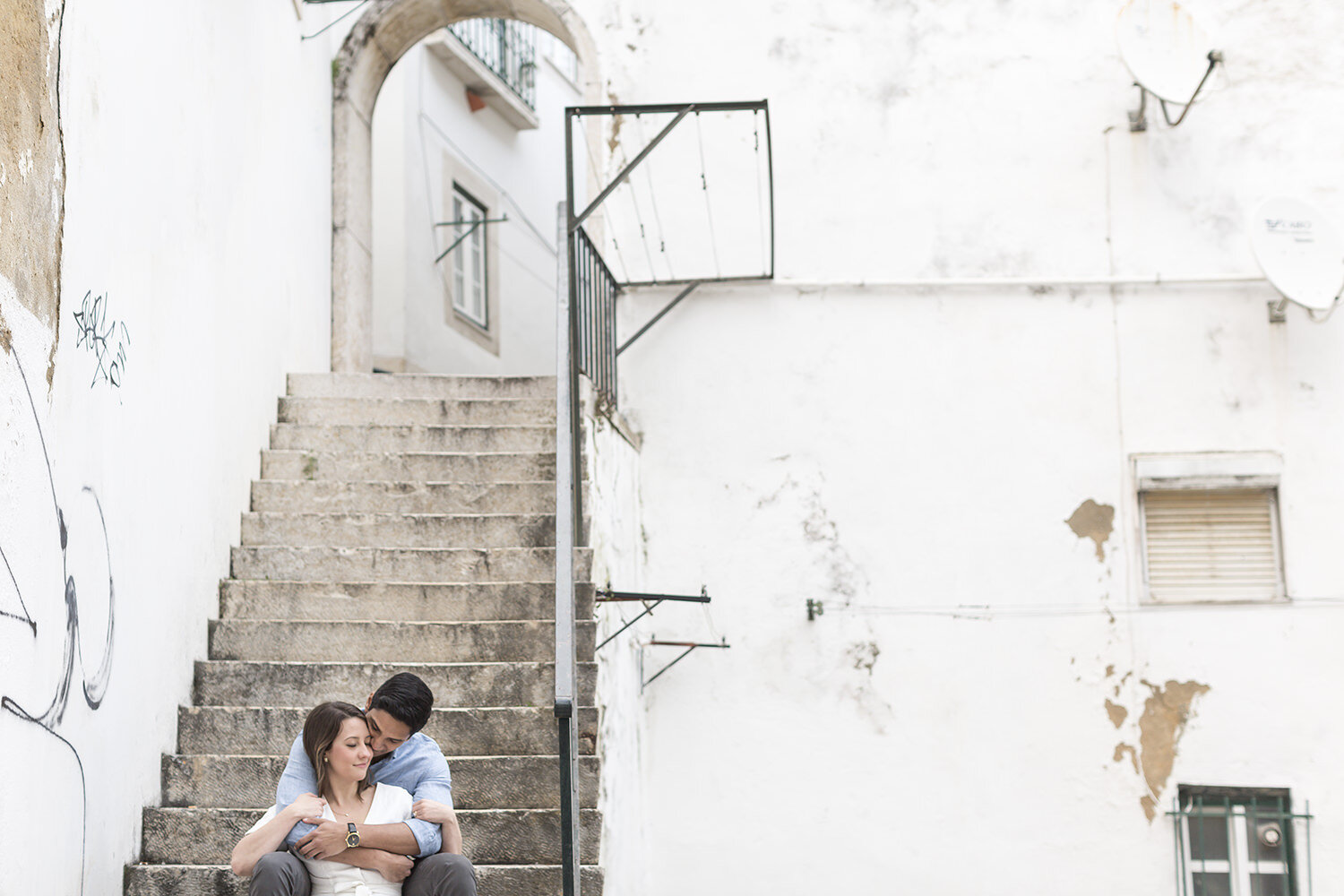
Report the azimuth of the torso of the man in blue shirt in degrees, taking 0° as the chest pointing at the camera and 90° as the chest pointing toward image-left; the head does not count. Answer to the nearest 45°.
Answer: approximately 0°

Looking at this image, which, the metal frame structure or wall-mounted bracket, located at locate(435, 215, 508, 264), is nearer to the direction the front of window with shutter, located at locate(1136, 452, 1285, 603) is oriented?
the metal frame structure

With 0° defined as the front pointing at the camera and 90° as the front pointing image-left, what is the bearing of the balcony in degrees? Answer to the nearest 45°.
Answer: approximately 315°

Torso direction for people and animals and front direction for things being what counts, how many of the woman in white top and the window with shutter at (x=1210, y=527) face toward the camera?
2

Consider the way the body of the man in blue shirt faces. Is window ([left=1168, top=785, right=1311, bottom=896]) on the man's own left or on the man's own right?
on the man's own left

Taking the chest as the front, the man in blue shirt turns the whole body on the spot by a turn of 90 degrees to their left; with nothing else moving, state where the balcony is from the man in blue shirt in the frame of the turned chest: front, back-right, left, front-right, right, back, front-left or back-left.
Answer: left

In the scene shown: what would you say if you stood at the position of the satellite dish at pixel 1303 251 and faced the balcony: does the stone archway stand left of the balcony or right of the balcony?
left
